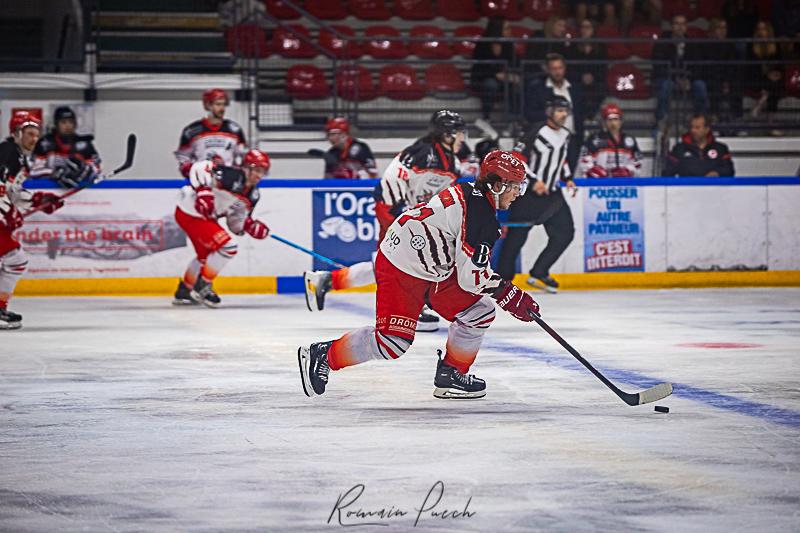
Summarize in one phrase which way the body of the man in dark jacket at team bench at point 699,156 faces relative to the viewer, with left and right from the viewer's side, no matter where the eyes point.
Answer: facing the viewer

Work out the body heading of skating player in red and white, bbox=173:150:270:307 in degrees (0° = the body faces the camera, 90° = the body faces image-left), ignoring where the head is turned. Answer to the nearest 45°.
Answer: approximately 315°

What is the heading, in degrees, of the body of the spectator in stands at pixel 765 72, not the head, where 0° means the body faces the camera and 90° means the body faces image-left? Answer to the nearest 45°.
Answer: approximately 0°

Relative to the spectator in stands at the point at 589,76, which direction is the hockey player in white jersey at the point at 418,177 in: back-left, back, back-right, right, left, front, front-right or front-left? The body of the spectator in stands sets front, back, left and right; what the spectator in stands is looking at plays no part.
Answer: front

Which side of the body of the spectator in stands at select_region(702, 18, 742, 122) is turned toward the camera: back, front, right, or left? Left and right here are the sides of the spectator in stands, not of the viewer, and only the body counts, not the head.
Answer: front

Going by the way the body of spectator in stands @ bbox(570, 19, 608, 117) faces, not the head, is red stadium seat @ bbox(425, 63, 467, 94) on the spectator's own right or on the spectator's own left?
on the spectator's own right

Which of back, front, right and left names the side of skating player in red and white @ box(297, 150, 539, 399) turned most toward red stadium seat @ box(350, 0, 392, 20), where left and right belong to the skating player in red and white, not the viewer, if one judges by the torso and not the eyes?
left

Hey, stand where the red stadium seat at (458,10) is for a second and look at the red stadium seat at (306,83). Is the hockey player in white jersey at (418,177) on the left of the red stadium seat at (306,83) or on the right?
left

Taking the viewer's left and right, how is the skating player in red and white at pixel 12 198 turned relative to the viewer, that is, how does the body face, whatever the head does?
facing to the right of the viewer

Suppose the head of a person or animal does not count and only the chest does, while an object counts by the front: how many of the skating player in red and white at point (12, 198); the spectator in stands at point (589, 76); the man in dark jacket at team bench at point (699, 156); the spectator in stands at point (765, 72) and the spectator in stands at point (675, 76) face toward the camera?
4

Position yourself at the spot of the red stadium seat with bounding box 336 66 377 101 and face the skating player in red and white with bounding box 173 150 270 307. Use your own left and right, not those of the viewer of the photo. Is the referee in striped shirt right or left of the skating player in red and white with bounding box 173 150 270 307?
left

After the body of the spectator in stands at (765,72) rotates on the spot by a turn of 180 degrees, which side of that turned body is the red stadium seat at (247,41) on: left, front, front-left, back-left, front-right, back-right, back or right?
left

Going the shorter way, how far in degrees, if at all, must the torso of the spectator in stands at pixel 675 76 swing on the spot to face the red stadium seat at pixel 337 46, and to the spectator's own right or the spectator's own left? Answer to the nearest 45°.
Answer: approximately 90° to the spectator's own right

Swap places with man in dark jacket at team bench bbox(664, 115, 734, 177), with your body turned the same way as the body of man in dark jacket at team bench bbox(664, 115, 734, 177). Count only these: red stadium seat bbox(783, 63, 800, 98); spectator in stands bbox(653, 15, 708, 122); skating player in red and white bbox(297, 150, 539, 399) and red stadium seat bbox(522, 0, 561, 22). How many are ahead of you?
1

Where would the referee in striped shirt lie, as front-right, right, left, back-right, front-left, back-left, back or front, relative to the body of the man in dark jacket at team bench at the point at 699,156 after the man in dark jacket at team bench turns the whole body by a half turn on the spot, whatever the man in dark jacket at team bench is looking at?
back-left
